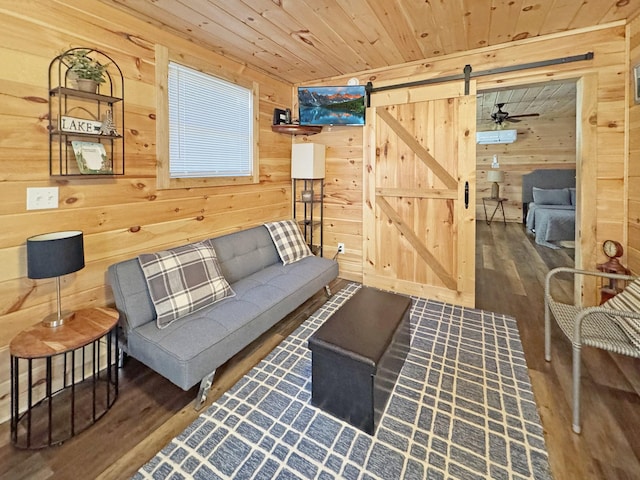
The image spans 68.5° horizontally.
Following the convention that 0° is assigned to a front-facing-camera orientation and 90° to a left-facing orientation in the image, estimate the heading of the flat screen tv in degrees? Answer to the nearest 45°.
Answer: approximately 0°

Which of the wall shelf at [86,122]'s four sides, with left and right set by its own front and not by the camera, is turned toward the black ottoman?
front

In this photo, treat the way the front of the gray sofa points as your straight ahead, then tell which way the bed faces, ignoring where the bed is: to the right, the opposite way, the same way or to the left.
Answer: to the right

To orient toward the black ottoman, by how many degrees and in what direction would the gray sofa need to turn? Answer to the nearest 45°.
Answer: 0° — it already faces it

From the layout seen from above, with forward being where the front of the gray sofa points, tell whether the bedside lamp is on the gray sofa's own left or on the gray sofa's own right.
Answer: on the gray sofa's own left

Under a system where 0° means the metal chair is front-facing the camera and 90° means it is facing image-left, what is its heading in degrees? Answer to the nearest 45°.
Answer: approximately 90°

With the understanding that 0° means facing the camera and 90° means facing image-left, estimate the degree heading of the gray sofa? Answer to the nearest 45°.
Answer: approximately 315°

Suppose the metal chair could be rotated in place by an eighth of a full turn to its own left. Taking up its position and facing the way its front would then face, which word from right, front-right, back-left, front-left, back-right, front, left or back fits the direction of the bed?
back-right
